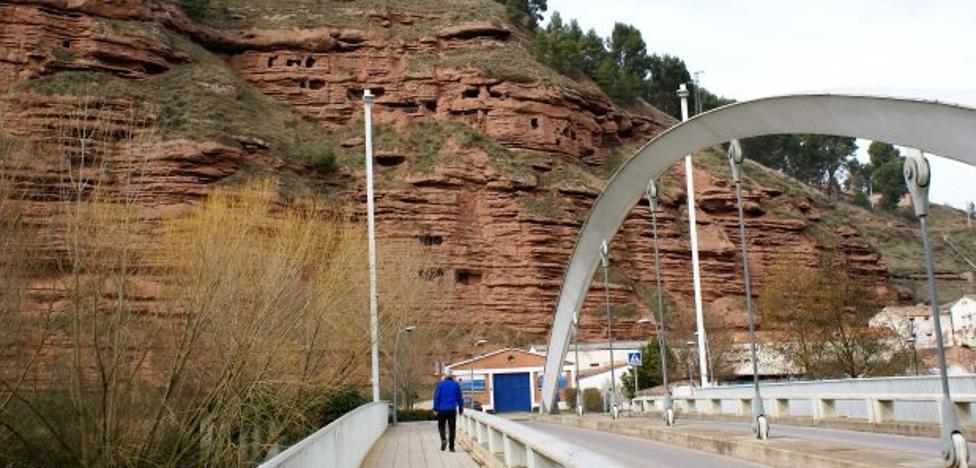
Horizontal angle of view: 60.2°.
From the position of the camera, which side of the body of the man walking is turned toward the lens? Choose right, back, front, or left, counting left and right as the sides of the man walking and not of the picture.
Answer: back

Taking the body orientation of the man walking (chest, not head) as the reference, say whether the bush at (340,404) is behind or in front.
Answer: in front
